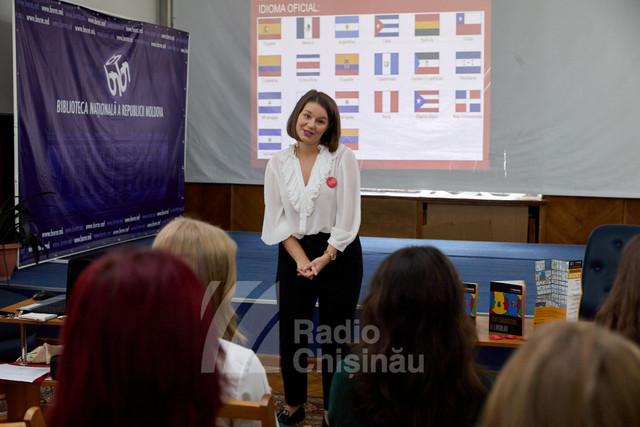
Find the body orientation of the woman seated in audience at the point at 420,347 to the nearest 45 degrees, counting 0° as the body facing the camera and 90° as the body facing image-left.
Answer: approximately 180°

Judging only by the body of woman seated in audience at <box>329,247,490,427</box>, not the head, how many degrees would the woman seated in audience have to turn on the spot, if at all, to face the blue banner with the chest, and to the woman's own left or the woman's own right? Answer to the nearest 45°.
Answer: approximately 45° to the woman's own left

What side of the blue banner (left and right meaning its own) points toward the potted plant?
right

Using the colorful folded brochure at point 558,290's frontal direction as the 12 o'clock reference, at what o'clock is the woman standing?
The woman standing is roughly at 3 o'clock from the colorful folded brochure.

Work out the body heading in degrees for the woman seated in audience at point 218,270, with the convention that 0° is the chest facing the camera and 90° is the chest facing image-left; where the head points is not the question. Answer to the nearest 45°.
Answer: approximately 180°

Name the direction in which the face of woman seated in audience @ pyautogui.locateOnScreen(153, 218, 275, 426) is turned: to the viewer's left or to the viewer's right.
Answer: to the viewer's right

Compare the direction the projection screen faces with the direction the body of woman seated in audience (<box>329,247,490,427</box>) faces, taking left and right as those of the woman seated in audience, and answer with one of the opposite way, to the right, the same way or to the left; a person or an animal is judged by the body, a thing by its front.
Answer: the opposite way

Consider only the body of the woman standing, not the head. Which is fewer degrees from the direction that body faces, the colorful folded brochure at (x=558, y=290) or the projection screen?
the colorful folded brochure

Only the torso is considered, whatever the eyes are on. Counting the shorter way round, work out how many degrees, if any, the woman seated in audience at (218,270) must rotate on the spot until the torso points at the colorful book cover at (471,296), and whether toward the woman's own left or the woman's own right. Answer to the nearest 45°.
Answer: approximately 45° to the woman's own right

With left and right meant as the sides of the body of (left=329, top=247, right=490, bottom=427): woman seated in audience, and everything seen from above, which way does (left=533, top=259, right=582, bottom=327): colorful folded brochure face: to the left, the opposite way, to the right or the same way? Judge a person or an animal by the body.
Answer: the opposite way
